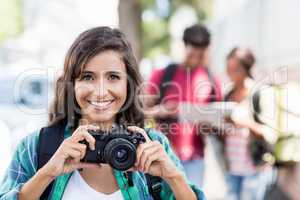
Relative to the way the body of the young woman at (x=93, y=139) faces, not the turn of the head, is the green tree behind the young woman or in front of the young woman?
behind

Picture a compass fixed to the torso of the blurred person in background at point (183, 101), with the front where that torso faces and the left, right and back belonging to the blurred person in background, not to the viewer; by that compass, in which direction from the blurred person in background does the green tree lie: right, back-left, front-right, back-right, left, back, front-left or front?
back

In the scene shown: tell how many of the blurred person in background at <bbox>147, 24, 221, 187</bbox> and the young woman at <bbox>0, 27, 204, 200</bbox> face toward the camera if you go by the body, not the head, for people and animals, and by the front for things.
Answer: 2

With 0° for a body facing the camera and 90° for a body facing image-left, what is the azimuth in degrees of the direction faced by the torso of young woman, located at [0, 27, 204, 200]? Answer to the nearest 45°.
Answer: approximately 0°

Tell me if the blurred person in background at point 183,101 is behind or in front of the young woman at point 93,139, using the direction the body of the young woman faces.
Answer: behind

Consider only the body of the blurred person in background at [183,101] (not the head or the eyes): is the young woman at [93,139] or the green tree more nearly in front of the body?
the young woman
